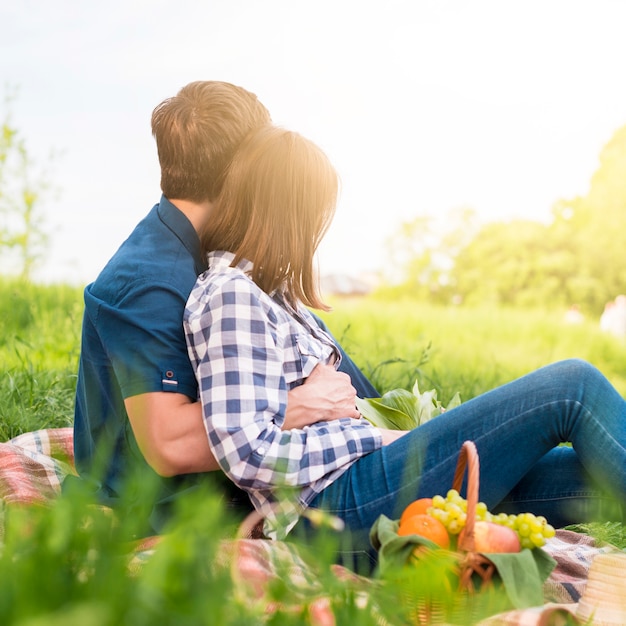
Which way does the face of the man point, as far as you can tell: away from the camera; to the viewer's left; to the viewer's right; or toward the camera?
away from the camera

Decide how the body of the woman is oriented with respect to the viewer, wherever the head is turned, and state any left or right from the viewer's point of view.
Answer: facing to the right of the viewer

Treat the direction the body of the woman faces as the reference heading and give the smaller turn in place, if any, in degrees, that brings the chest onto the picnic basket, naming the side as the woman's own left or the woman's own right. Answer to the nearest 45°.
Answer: approximately 45° to the woman's own right

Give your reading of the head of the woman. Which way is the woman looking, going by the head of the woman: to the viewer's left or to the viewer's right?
to the viewer's right

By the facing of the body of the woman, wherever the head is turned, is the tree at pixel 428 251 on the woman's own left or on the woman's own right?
on the woman's own left

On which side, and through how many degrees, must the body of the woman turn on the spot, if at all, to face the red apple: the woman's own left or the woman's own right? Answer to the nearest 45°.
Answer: approximately 45° to the woman's own right
